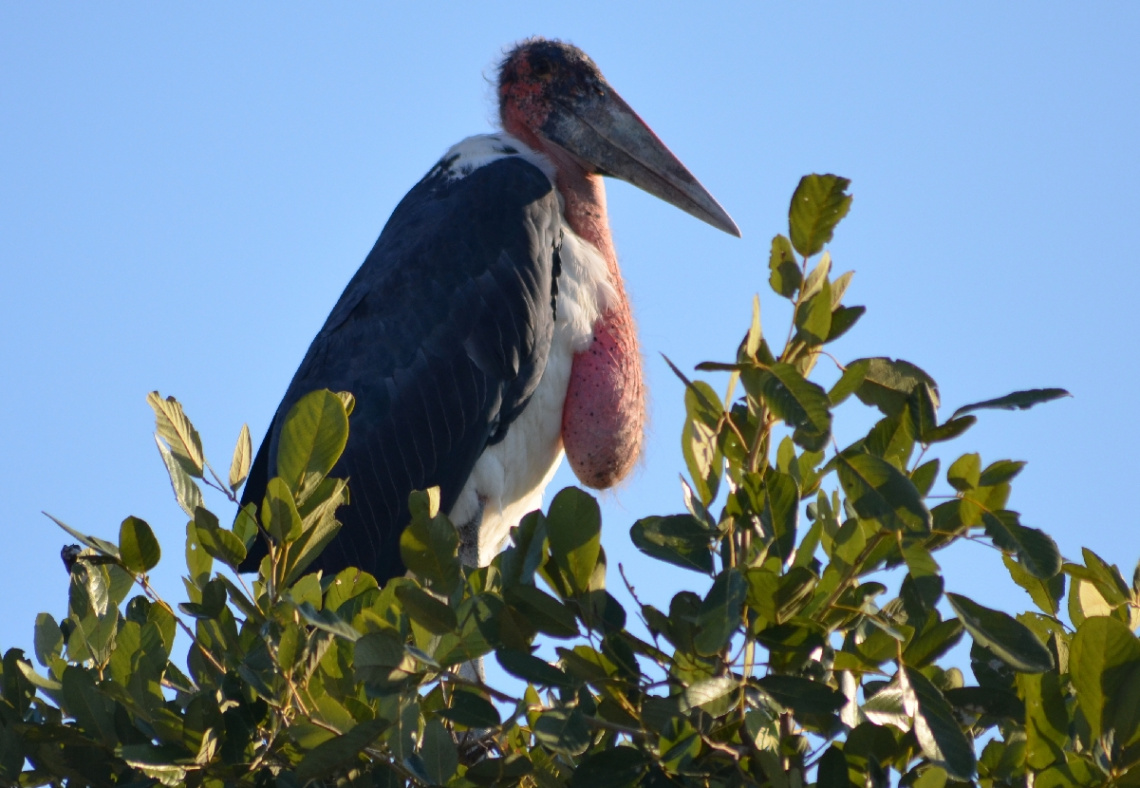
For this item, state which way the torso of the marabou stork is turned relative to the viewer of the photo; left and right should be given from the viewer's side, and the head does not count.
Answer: facing to the right of the viewer
